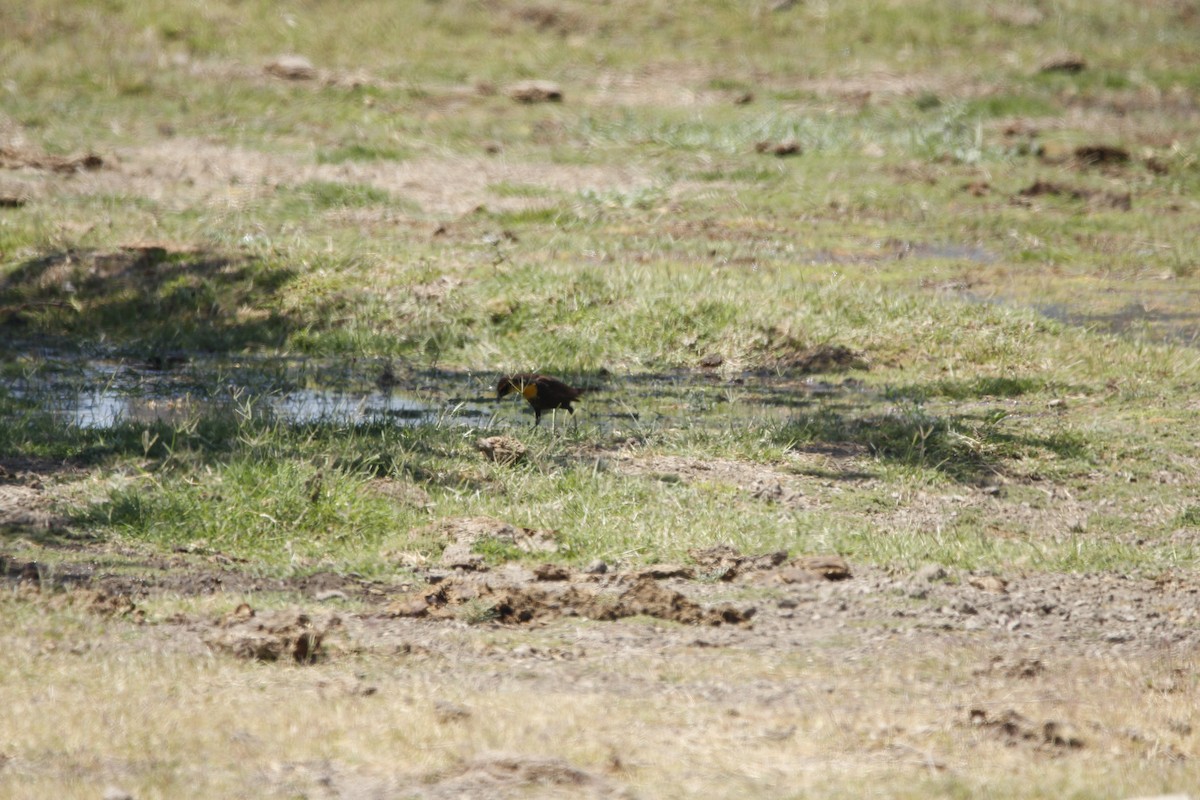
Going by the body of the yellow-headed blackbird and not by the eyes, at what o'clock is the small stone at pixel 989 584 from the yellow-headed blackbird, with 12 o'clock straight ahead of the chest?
The small stone is roughly at 8 o'clock from the yellow-headed blackbird.

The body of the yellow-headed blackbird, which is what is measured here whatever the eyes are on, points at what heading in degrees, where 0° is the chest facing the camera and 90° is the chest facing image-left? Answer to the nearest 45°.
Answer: approximately 90°

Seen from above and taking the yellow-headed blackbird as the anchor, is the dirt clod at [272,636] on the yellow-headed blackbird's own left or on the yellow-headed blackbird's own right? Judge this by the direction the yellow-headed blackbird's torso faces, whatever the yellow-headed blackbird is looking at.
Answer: on the yellow-headed blackbird's own left

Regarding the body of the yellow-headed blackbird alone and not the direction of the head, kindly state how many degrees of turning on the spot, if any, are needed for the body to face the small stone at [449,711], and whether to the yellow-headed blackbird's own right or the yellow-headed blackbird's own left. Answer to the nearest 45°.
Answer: approximately 90° to the yellow-headed blackbird's own left

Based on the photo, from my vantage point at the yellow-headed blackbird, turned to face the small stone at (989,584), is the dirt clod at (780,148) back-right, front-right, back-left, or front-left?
back-left

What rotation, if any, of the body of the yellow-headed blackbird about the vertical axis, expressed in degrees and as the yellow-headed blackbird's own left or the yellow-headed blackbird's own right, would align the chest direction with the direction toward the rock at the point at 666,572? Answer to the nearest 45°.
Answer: approximately 90° to the yellow-headed blackbird's own left

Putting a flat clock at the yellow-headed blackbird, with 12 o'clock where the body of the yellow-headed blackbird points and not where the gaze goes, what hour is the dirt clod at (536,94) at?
The dirt clod is roughly at 3 o'clock from the yellow-headed blackbird.

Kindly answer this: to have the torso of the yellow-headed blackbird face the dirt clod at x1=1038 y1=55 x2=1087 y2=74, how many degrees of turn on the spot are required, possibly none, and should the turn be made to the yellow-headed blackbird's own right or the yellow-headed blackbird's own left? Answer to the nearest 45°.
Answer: approximately 135° to the yellow-headed blackbird's own right

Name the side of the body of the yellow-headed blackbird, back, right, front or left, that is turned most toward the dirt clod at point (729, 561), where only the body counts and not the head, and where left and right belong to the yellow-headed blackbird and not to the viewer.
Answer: left

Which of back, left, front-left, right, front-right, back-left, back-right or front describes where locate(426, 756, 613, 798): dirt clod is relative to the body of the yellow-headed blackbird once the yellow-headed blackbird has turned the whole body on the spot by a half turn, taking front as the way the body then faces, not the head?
right

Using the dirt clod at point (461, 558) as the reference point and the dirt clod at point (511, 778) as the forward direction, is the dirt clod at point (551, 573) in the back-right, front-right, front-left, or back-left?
front-left

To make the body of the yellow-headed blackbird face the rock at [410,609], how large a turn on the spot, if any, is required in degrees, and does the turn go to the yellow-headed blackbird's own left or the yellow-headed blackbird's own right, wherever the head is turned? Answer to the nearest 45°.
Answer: approximately 90° to the yellow-headed blackbird's own left

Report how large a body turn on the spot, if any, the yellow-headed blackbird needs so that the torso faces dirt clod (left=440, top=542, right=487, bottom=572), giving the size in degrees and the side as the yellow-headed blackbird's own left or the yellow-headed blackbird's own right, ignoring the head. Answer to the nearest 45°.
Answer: approximately 90° to the yellow-headed blackbird's own left

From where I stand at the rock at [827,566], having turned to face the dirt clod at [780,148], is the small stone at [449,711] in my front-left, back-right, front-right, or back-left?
back-left
